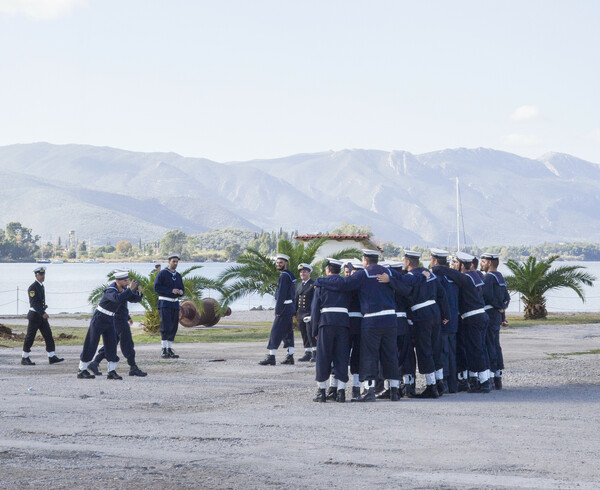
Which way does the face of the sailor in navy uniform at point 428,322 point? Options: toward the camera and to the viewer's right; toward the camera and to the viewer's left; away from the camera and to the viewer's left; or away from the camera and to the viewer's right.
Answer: away from the camera and to the viewer's left

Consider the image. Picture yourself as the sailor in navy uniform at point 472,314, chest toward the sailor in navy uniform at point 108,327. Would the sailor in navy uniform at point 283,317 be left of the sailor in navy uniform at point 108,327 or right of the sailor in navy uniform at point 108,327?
right

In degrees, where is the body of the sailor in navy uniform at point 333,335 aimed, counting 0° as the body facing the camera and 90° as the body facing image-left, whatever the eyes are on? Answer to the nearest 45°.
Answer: approximately 180°

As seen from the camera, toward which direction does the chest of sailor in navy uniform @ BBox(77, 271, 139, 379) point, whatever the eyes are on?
to the viewer's right

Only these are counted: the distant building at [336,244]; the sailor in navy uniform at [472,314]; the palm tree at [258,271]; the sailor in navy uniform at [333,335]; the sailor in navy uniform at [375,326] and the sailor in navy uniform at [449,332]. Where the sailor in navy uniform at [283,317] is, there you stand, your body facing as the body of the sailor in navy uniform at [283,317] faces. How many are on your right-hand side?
2

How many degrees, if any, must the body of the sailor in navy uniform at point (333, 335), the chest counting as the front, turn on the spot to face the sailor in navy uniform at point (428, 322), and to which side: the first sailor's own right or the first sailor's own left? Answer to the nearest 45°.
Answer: approximately 45° to the first sailor's own right

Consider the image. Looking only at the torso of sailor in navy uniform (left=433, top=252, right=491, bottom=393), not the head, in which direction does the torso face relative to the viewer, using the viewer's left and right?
facing away from the viewer and to the left of the viewer

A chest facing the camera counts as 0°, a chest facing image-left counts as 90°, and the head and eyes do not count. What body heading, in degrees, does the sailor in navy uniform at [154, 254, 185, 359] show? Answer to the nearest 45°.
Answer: approximately 315°

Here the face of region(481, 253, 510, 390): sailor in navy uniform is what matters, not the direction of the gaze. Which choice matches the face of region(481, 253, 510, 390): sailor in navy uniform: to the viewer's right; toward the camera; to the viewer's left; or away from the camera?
to the viewer's left

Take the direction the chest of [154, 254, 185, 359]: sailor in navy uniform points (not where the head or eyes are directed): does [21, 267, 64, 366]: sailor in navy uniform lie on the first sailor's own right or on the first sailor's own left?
on the first sailor's own right

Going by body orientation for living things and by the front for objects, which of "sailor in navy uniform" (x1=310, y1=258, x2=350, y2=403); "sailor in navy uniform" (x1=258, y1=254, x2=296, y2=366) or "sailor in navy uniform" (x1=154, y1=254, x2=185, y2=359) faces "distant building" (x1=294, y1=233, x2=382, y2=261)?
"sailor in navy uniform" (x1=310, y1=258, x2=350, y2=403)
